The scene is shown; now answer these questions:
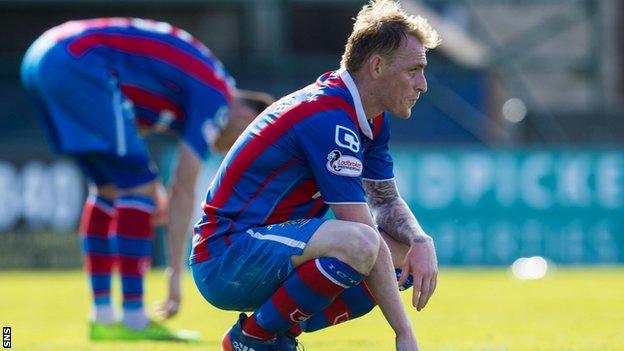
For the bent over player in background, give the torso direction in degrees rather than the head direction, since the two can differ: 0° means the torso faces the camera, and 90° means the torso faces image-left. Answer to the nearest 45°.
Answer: approximately 270°

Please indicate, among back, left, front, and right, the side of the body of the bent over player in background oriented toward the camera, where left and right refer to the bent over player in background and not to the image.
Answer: right
